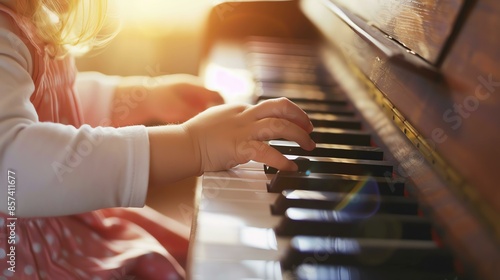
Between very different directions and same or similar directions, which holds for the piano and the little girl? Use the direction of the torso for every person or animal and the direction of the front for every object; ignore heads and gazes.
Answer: very different directions

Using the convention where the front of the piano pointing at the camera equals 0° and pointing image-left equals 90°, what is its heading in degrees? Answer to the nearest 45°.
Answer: approximately 90°

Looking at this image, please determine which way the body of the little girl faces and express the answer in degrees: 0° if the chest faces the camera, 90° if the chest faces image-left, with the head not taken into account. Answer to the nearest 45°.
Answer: approximately 270°

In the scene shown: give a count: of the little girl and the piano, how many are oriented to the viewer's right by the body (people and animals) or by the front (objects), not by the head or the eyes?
1
